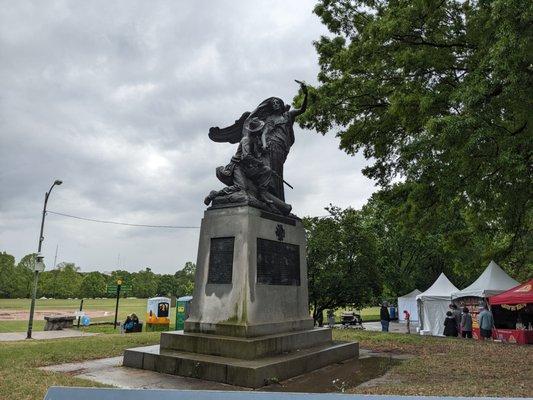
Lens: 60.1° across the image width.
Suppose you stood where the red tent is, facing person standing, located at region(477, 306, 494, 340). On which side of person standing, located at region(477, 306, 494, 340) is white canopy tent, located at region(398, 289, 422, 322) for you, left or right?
right

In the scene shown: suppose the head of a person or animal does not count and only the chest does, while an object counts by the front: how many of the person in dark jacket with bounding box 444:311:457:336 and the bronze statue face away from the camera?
1

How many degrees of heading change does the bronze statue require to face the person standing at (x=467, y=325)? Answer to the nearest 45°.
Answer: approximately 90° to its left

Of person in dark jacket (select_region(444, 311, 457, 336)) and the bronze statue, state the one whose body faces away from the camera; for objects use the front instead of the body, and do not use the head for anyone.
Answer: the person in dark jacket

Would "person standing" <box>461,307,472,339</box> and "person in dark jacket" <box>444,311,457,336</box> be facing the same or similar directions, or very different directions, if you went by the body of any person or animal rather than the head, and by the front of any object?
same or similar directions

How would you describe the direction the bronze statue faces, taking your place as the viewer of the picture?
facing the viewer and to the right of the viewer

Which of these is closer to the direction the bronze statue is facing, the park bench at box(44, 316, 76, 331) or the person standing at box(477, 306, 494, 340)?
the person standing

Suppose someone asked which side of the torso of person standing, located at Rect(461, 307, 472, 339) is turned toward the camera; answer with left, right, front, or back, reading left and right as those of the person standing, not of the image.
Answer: back

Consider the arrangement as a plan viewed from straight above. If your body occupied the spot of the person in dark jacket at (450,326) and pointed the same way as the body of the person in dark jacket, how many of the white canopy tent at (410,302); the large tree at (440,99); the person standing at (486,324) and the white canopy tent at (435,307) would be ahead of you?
2

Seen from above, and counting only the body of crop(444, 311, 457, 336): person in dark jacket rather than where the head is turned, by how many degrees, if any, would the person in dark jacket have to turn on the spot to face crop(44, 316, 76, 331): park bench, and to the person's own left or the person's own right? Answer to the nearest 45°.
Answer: approximately 90° to the person's own left

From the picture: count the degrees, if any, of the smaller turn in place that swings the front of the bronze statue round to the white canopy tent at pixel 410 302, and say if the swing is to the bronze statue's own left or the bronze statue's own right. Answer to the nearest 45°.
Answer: approximately 90° to the bronze statue's own left

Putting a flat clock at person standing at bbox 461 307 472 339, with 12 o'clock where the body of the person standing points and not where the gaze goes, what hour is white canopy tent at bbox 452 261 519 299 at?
The white canopy tent is roughly at 1 o'clock from the person standing.

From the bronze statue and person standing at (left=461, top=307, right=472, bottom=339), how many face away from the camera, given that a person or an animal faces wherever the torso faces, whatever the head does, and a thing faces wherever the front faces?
1

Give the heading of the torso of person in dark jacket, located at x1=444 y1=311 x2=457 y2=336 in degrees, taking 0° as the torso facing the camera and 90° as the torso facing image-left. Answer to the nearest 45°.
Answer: approximately 180°
